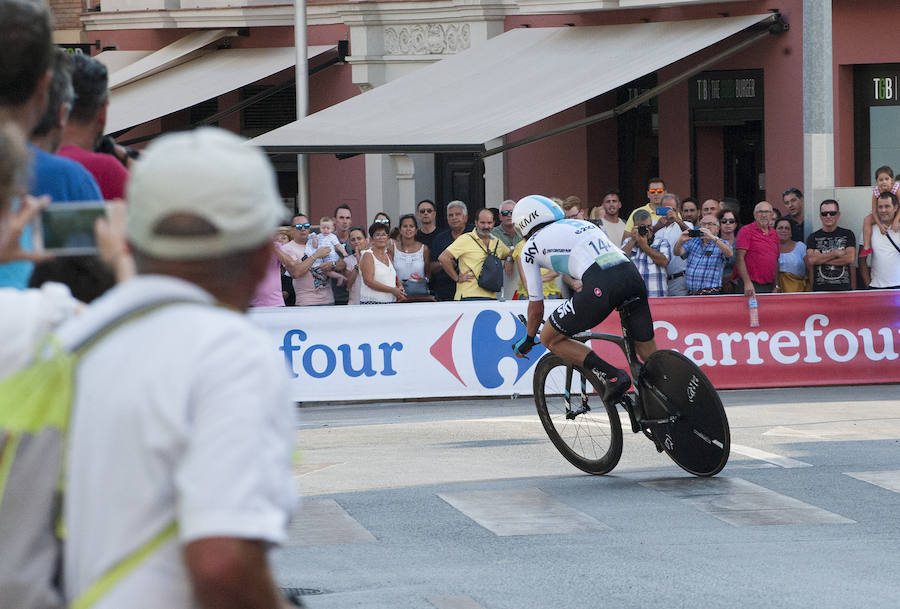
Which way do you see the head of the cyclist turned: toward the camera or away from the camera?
away from the camera

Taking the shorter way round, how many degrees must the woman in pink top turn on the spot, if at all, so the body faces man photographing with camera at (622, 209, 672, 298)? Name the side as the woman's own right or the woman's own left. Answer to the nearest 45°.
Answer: approximately 90° to the woman's own left

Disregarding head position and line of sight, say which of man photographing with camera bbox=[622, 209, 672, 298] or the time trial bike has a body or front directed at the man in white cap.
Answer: the man photographing with camera

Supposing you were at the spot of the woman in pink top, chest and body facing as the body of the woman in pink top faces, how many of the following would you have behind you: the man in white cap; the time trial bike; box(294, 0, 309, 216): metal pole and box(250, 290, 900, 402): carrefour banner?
1

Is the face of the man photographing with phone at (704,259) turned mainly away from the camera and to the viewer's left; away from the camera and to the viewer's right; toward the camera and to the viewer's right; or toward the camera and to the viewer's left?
toward the camera and to the viewer's left

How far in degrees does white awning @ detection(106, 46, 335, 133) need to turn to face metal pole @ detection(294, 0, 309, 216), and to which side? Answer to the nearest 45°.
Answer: approximately 90° to its left

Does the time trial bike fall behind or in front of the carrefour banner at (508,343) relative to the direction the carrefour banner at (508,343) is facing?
in front

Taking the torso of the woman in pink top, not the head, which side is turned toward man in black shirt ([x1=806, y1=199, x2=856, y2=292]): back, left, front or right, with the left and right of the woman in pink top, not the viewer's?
left

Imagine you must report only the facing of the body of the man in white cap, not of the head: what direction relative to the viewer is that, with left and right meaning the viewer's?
facing away from the viewer and to the right of the viewer

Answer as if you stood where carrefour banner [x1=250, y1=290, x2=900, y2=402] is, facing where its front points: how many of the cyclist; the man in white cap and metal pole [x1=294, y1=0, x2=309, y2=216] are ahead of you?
2

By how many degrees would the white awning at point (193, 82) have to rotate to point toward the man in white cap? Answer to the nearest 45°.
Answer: approximately 45° to its left

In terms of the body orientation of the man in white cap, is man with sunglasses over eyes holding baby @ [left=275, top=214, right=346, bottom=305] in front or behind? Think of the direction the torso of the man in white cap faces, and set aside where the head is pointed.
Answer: in front
